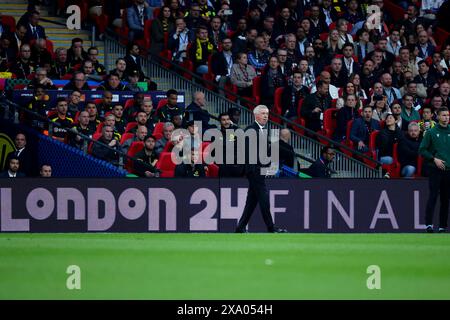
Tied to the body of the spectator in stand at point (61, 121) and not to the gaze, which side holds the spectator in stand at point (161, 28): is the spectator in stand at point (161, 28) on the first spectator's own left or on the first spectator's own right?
on the first spectator's own left

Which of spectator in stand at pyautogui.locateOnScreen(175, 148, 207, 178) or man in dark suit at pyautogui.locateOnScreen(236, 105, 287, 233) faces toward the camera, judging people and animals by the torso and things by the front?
the spectator in stand

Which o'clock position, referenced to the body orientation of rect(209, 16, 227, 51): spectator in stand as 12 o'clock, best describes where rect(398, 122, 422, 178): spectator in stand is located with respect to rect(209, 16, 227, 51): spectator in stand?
rect(398, 122, 422, 178): spectator in stand is roughly at 10 o'clock from rect(209, 16, 227, 51): spectator in stand.

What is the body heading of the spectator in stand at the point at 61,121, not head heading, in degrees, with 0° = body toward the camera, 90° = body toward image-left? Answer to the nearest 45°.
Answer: approximately 315°

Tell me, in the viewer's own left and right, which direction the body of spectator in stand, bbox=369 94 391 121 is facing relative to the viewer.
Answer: facing the viewer

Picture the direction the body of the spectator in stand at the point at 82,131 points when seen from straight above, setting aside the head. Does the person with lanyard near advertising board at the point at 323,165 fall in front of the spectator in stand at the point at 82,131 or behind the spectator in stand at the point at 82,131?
in front

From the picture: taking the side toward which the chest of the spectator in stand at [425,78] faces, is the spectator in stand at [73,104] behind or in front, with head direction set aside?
in front

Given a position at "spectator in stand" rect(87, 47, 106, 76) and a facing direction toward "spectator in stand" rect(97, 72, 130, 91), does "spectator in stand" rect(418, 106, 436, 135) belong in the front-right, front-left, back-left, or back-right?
front-left

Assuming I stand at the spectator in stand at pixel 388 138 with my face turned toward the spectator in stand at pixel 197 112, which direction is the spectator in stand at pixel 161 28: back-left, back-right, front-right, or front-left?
front-right

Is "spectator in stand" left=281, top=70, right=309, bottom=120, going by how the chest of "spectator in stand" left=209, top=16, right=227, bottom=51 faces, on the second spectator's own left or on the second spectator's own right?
on the second spectator's own left

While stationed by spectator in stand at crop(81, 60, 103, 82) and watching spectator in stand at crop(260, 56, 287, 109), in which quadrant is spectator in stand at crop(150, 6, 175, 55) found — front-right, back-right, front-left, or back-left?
front-left

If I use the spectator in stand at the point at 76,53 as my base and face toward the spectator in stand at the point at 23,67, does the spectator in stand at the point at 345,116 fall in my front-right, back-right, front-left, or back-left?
back-left

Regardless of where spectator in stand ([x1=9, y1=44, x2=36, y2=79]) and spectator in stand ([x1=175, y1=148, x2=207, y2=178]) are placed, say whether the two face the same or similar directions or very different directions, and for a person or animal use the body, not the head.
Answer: same or similar directions

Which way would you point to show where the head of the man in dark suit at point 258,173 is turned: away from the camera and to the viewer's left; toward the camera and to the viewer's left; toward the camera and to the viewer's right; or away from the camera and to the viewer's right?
toward the camera and to the viewer's right
